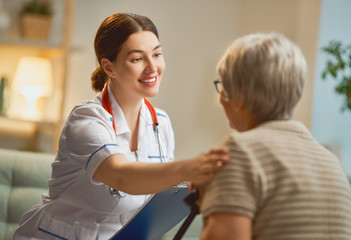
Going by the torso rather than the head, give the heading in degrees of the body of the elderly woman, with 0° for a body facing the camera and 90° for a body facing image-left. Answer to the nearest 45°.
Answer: approximately 135°

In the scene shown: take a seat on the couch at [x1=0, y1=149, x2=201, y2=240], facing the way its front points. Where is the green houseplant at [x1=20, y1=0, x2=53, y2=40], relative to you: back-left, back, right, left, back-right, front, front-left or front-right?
back

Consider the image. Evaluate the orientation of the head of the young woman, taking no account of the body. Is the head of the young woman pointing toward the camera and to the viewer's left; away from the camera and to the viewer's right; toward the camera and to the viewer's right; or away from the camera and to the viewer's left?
toward the camera and to the viewer's right

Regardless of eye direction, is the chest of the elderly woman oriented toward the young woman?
yes

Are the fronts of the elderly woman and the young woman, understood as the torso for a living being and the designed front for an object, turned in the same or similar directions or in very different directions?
very different directions

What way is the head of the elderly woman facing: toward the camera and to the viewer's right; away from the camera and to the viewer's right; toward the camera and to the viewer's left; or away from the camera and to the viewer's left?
away from the camera and to the viewer's left

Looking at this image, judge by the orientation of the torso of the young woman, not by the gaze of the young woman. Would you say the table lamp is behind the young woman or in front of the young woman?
behind
